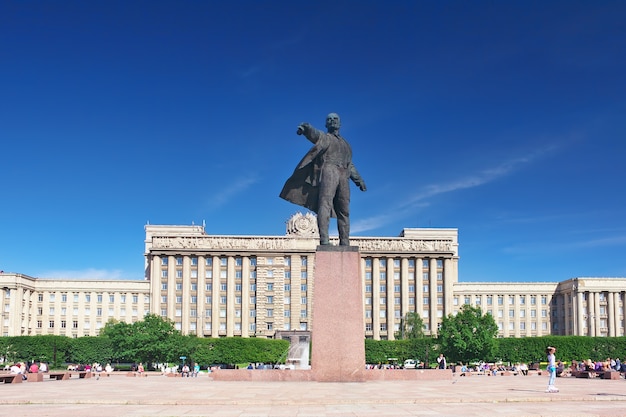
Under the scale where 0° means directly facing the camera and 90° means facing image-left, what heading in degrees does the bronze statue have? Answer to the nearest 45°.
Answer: approximately 0°
